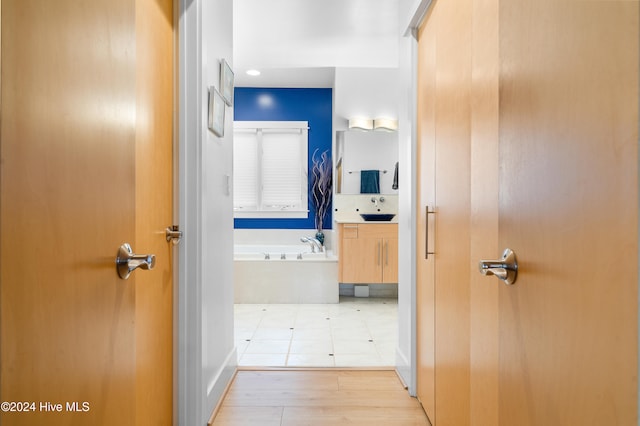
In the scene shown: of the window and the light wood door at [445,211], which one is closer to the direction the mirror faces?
the light wood door

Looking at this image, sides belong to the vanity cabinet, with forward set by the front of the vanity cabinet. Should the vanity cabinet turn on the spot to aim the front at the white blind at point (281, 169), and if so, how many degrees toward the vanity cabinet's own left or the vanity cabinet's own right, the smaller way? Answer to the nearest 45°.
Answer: approximately 135° to the vanity cabinet's own right

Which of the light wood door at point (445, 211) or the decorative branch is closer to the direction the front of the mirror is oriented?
the light wood door

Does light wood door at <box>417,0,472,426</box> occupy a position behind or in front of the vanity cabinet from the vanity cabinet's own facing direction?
in front

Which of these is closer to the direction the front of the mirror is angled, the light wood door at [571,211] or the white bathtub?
the light wood door

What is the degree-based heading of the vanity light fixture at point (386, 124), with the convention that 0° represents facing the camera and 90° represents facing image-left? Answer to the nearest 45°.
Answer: approximately 0°

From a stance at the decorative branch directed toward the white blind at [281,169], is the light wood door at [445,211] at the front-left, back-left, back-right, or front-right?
back-left

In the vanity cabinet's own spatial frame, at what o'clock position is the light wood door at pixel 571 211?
The light wood door is roughly at 12 o'clock from the vanity cabinet.
